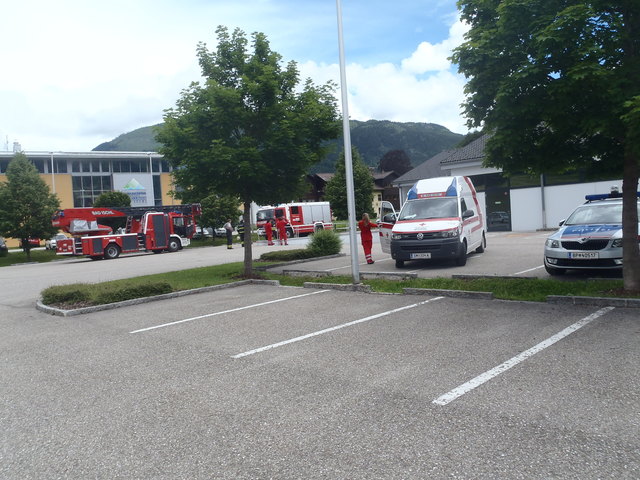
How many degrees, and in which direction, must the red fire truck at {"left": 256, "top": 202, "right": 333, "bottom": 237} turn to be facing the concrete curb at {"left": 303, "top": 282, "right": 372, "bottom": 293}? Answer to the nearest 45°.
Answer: approximately 45° to its left

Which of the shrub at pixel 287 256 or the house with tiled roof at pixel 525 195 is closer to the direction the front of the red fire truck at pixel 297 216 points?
the shrub

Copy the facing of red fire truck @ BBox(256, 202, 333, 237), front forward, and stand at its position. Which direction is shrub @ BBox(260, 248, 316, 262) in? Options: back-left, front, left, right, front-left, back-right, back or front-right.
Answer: front-left

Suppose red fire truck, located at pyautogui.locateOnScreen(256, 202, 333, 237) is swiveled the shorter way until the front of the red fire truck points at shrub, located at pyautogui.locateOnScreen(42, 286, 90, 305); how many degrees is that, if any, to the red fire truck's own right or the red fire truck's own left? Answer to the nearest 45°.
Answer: approximately 45° to the red fire truck's own left

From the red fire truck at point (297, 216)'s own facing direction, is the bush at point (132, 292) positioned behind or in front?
in front

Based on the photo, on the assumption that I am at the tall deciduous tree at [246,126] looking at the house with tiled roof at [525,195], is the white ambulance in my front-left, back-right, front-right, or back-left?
front-right

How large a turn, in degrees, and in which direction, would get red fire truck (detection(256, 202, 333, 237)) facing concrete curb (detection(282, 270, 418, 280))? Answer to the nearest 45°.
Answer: approximately 45° to its left

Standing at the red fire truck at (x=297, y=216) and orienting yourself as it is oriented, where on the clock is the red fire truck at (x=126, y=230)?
the red fire truck at (x=126, y=230) is roughly at 12 o'clock from the red fire truck at (x=297, y=216).

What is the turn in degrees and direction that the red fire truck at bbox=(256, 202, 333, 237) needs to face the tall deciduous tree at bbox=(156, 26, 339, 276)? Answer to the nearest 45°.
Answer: approximately 45° to its left

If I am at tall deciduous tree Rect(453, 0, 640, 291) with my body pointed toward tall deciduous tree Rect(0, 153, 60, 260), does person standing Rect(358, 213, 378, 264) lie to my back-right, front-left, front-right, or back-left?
front-right

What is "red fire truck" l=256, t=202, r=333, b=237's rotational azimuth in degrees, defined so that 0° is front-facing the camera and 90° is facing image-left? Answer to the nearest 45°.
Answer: approximately 45°

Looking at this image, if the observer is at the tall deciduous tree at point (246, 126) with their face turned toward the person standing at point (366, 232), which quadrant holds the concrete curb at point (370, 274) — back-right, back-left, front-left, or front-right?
front-right

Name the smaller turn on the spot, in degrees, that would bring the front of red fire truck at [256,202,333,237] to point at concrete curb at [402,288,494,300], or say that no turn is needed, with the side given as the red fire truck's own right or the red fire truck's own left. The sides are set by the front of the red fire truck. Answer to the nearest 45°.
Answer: approximately 45° to the red fire truck's own left

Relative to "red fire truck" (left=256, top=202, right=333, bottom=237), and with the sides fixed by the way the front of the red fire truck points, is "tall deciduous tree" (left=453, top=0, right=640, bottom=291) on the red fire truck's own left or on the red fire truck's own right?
on the red fire truck's own left
